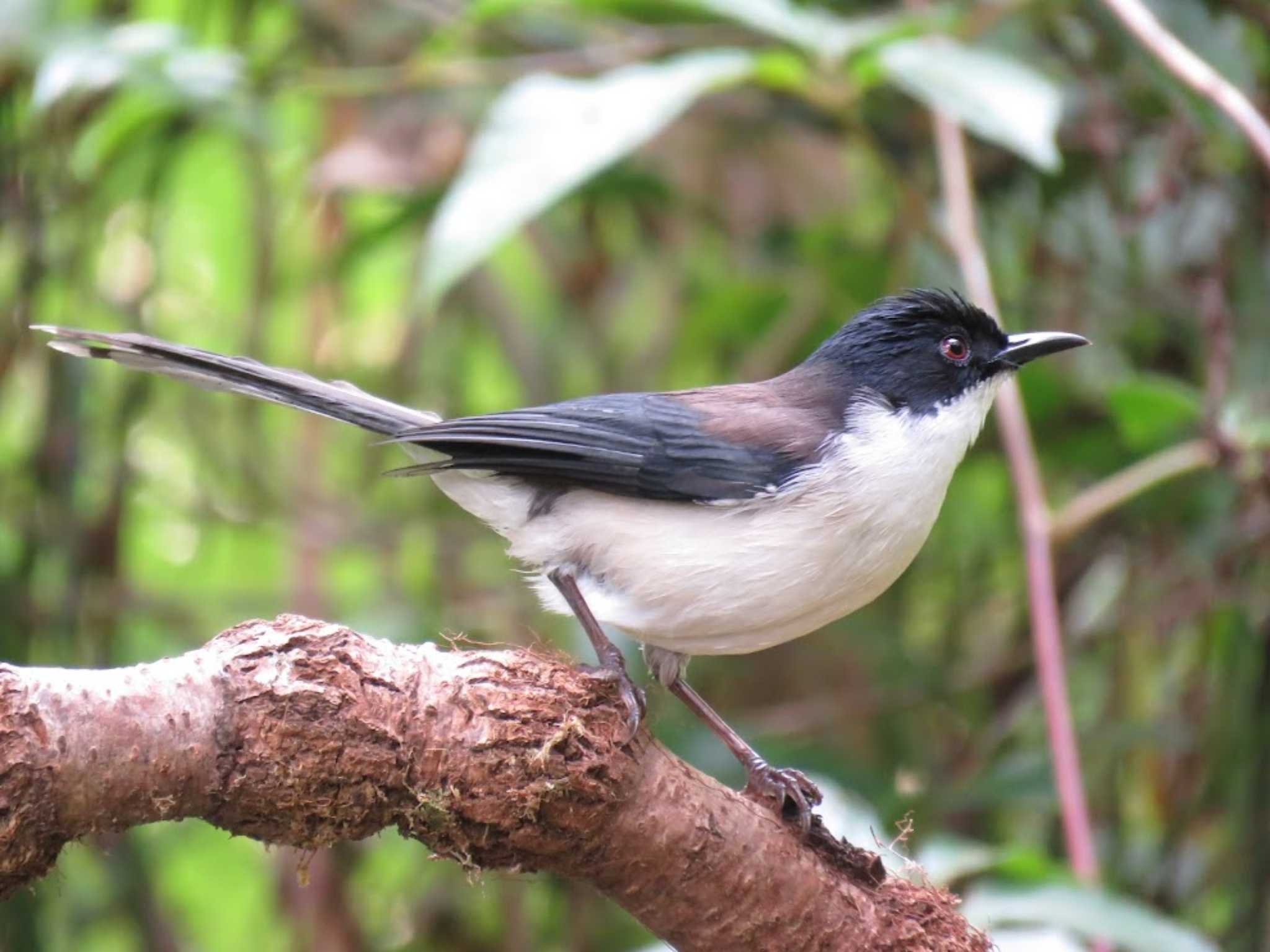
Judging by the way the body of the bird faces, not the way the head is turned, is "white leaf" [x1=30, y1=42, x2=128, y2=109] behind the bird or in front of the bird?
behind

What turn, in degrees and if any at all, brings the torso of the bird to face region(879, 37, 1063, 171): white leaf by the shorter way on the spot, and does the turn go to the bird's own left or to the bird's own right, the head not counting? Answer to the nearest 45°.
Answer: approximately 45° to the bird's own left

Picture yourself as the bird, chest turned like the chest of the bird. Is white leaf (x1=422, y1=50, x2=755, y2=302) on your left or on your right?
on your left

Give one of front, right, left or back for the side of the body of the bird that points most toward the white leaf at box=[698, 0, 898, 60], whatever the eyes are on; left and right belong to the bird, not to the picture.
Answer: left

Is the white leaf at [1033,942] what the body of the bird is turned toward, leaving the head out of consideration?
yes

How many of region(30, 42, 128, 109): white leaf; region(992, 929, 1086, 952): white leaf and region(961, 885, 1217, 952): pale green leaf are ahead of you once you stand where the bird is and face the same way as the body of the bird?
2

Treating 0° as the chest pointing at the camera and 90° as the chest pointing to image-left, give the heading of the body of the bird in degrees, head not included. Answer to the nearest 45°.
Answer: approximately 270°
